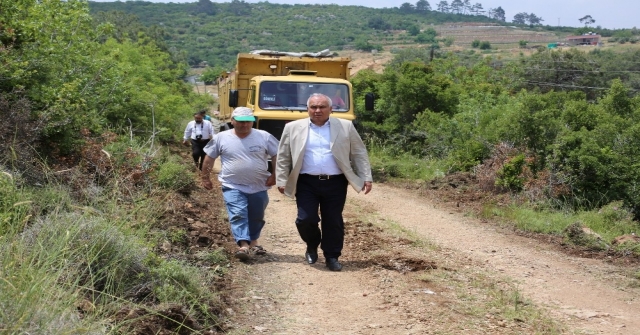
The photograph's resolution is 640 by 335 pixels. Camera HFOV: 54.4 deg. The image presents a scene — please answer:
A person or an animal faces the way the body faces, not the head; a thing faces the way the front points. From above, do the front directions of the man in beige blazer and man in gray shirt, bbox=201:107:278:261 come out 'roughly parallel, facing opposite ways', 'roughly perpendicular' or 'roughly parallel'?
roughly parallel

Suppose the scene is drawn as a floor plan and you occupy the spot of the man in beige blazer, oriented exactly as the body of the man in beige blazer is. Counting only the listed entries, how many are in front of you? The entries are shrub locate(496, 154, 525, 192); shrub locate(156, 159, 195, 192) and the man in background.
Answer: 0

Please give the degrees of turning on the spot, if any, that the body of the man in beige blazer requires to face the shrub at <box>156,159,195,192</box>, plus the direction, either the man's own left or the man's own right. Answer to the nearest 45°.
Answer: approximately 135° to the man's own right

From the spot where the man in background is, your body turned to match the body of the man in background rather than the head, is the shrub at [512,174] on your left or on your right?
on your left

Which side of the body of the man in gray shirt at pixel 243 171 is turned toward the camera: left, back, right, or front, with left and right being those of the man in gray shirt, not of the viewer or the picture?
front

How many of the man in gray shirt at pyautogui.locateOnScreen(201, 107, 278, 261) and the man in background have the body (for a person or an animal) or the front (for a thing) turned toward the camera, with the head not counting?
2

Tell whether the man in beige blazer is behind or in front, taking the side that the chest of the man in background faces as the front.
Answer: in front

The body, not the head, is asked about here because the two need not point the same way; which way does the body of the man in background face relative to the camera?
toward the camera

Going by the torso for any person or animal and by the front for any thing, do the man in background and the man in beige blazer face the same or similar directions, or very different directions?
same or similar directions

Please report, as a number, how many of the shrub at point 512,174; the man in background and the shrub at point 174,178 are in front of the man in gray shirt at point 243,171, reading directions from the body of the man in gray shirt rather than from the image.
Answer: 0

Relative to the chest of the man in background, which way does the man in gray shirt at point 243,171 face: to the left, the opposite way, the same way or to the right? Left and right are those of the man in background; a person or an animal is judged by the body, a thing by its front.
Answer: the same way

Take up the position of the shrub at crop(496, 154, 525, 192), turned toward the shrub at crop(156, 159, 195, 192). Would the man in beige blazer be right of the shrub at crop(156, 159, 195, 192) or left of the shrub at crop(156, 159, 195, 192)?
left

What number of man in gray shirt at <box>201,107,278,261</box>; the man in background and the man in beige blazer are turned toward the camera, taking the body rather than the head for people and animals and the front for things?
3

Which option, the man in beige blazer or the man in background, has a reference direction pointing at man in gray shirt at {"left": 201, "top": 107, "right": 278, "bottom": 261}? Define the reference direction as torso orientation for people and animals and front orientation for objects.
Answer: the man in background

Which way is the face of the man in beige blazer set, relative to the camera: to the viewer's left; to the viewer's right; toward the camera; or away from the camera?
toward the camera
